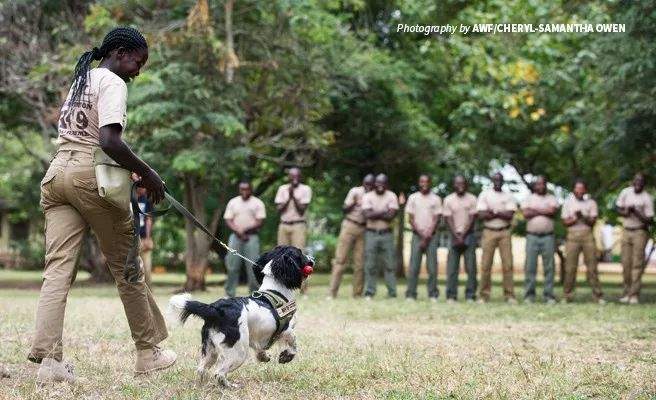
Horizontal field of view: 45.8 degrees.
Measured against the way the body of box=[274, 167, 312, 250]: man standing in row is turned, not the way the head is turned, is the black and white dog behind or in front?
in front

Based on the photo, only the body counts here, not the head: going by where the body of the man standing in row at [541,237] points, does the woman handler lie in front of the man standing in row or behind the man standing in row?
in front

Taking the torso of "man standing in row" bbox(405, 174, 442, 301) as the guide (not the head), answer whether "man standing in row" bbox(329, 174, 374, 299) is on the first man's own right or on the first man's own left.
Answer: on the first man's own right

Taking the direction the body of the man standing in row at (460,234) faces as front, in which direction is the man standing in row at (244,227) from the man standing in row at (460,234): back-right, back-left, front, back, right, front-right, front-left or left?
right

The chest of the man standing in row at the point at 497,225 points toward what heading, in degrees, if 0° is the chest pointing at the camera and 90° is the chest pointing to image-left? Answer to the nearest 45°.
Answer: approximately 0°

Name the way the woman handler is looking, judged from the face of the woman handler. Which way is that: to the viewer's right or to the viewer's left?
to the viewer's right

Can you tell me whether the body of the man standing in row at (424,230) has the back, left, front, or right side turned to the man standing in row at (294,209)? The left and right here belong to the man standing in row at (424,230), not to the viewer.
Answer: right

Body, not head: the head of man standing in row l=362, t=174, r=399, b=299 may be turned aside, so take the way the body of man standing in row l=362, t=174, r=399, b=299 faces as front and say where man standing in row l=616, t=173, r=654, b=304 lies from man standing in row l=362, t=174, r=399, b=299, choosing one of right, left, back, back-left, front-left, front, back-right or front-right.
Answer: left

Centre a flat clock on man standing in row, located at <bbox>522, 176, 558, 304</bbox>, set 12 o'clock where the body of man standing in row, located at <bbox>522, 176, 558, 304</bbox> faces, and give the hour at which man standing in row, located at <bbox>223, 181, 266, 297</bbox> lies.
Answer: man standing in row, located at <bbox>223, 181, 266, 297</bbox> is roughly at 3 o'clock from man standing in row, located at <bbox>522, 176, 558, 304</bbox>.

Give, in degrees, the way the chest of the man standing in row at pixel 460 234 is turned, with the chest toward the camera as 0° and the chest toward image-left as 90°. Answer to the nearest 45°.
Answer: approximately 0°

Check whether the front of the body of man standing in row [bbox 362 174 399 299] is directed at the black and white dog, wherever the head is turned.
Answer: yes

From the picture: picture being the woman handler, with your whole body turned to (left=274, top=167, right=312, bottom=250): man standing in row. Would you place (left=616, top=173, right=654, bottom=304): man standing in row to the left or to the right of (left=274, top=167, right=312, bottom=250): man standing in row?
right
